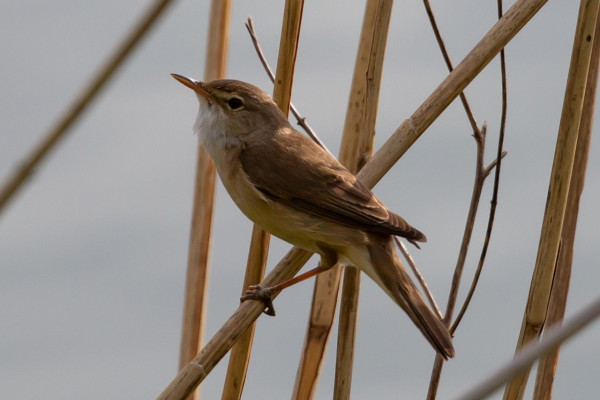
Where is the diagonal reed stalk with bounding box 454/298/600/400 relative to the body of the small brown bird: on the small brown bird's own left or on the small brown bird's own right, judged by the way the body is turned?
on the small brown bird's own left

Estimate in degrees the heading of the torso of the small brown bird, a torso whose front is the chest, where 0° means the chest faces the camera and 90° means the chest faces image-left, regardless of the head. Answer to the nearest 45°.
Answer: approximately 90°

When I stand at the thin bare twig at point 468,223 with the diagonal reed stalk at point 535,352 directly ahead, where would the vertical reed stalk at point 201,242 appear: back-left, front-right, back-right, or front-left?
back-right

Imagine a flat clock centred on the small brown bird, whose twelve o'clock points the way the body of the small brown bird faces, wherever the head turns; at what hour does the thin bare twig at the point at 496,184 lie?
The thin bare twig is roughly at 7 o'clock from the small brown bird.

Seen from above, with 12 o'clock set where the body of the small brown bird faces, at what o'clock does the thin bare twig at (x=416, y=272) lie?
The thin bare twig is roughly at 6 o'clock from the small brown bird.

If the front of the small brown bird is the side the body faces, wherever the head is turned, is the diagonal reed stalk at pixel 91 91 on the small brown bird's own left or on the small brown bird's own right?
on the small brown bird's own left
